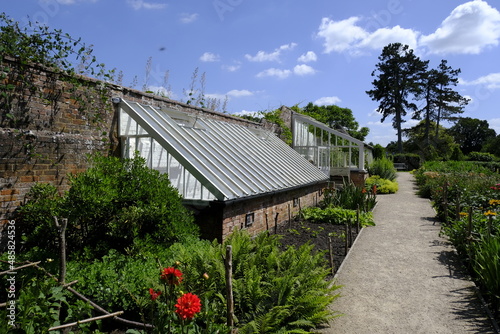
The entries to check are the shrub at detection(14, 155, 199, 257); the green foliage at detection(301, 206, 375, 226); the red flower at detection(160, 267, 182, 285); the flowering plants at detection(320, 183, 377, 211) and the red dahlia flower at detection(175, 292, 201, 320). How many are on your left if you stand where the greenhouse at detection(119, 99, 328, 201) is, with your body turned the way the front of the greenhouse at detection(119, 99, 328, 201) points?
2

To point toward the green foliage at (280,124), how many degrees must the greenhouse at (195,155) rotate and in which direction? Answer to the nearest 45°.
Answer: approximately 135° to its left

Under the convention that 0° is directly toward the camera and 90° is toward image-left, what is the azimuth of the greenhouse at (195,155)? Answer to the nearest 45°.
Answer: approximately 315°

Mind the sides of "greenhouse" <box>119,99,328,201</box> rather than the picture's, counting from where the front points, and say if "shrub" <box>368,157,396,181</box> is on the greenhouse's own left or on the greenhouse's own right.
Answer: on the greenhouse's own left

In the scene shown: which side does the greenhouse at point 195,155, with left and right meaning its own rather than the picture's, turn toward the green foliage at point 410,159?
left

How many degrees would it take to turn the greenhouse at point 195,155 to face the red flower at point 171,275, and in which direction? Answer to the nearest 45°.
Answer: approximately 45° to its right

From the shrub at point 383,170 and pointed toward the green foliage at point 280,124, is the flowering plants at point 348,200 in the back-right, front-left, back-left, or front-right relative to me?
front-left

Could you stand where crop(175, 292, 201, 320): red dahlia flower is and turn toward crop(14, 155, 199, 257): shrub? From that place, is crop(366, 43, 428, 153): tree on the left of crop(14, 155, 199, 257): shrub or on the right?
right

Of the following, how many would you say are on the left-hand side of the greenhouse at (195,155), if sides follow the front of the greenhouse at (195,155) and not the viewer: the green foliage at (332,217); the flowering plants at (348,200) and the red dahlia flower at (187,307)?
2

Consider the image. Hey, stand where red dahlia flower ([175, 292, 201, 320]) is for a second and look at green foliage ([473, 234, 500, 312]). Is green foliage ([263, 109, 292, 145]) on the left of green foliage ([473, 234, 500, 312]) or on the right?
left

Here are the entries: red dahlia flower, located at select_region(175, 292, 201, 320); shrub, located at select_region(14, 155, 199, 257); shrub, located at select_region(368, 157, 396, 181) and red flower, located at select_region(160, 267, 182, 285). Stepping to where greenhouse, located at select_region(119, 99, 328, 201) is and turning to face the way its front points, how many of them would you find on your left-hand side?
1

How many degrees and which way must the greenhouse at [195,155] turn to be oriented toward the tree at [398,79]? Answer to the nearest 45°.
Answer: approximately 90° to its left
